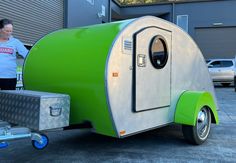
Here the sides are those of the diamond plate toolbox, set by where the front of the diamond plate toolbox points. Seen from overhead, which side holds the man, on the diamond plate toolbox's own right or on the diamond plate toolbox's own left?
on the diamond plate toolbox's own right

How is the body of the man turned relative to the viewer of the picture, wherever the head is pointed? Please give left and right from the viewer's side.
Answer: facing the viewer

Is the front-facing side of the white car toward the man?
no

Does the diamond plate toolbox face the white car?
no

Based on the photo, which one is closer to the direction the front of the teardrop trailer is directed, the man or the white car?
the man

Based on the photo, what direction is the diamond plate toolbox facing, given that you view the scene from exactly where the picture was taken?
facing the viewer and to the left of the viewer

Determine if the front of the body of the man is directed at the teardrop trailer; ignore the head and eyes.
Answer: no

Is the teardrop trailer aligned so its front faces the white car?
no

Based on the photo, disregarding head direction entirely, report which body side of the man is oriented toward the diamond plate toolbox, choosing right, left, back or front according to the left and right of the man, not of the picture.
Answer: front
